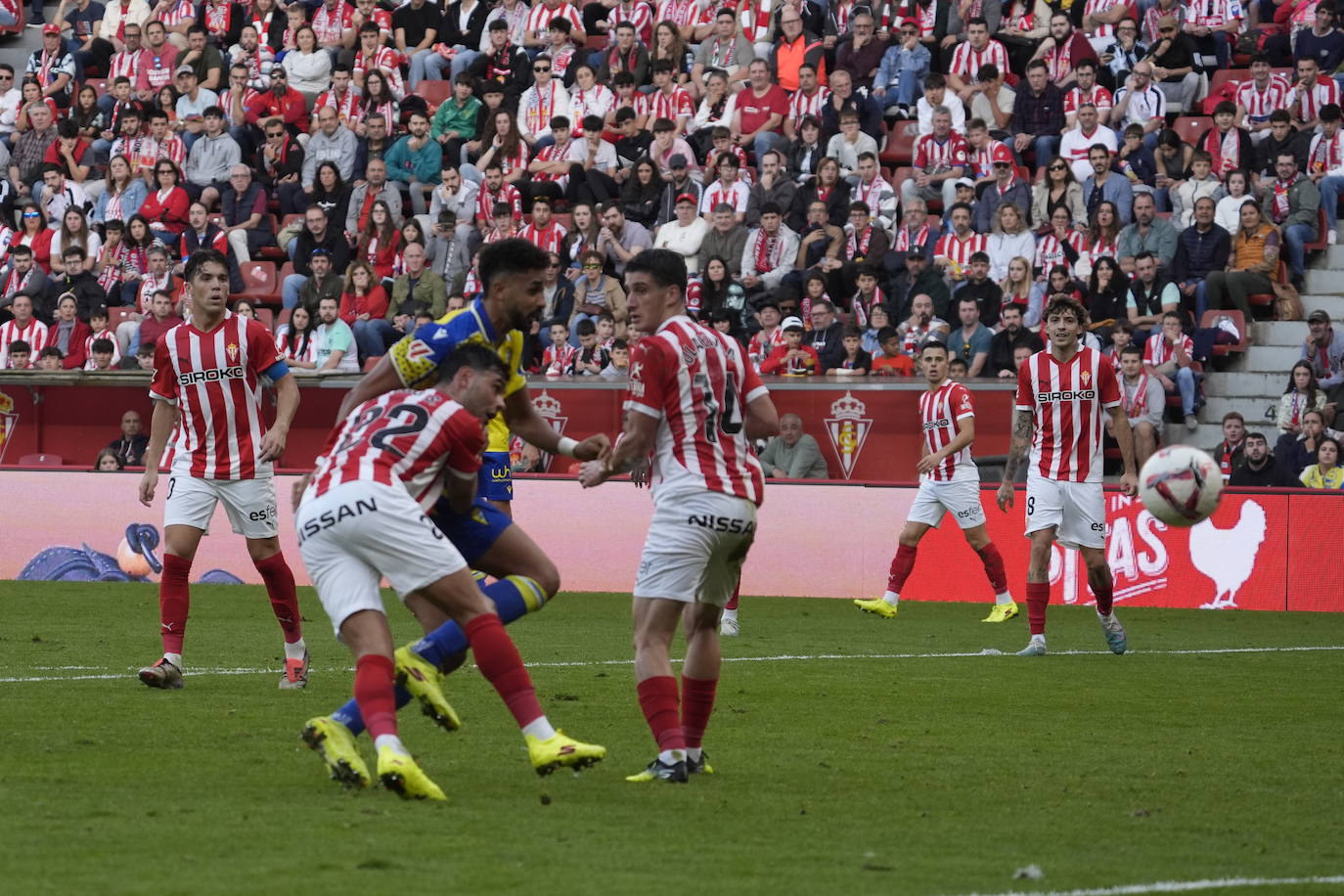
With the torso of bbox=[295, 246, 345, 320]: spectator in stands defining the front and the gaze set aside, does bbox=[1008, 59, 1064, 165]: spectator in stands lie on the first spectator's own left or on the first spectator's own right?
on the first spectator's own left

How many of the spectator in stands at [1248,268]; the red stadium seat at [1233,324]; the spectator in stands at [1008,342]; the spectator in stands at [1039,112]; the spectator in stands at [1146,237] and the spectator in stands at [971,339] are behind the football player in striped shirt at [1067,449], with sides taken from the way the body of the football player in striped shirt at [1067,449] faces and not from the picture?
6

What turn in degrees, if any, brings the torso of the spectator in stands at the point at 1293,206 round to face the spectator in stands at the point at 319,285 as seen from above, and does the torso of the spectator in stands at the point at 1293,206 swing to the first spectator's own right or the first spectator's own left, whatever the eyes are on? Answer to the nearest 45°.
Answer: approximately 45° to the first spectator's own right

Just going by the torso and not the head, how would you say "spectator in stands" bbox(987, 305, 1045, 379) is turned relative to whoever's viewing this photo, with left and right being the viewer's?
facing the viewer

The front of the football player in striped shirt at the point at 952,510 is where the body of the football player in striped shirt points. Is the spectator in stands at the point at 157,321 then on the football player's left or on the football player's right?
on the football player's right

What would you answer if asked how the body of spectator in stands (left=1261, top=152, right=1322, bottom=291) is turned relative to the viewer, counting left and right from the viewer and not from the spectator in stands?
facing the viewer and to the left of the viewer

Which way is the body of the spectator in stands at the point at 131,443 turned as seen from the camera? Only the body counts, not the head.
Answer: toward the camera

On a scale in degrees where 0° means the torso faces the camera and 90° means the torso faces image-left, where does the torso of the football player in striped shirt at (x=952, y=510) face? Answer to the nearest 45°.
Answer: approximately 45°

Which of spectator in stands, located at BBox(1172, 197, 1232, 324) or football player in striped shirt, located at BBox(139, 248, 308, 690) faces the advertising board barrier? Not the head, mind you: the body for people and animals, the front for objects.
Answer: the spectator in stands

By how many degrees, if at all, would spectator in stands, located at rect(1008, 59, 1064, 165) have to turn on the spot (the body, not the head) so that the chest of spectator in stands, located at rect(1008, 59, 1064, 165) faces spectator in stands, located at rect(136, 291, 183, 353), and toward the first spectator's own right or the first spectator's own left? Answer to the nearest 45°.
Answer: approximately 90° to the first spectator's own right

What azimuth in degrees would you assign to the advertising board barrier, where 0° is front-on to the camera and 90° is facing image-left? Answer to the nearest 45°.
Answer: approximately 0°

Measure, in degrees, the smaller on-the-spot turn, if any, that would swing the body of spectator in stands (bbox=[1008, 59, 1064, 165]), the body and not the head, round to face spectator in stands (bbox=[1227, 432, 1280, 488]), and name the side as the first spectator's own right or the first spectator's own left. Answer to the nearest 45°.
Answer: approximately 45° to the first spectator's own left

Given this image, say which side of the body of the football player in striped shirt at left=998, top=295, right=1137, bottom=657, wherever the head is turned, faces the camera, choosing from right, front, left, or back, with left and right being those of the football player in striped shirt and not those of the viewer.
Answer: front

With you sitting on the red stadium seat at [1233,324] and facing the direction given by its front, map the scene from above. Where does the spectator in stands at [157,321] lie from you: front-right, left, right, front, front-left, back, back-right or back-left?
front-right

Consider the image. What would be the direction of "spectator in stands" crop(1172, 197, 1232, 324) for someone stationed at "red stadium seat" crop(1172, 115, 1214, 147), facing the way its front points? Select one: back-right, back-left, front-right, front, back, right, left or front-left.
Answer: front
